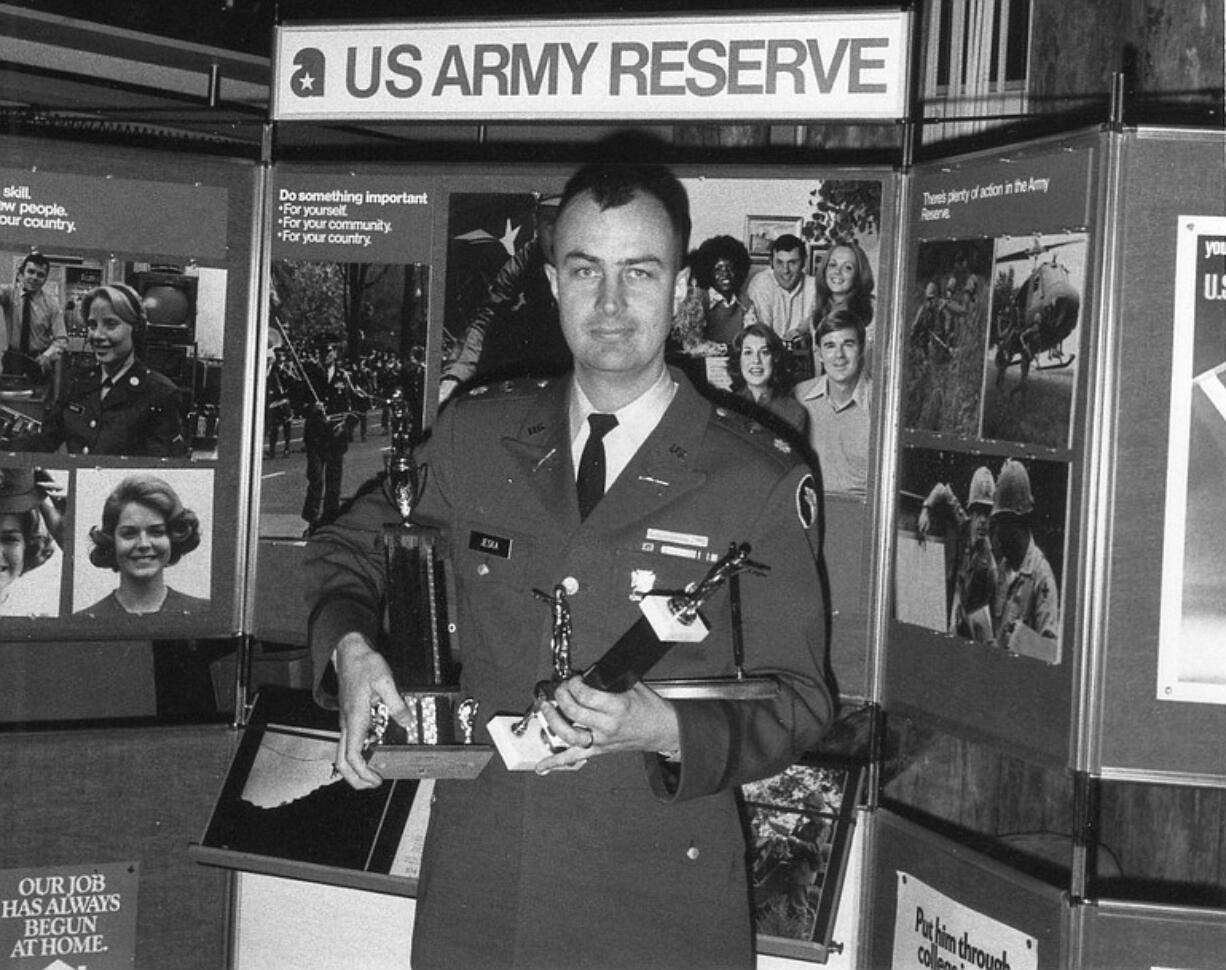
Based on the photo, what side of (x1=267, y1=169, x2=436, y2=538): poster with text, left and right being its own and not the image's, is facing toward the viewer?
front

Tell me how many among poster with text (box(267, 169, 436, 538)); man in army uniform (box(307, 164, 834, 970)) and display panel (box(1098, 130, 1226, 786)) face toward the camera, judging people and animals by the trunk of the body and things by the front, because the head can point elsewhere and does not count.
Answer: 3

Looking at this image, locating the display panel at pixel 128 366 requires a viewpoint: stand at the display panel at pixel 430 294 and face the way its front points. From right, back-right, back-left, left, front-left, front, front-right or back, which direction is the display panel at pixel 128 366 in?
right

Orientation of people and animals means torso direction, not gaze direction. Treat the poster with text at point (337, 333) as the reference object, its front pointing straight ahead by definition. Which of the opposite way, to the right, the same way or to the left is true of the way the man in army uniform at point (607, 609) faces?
the same way

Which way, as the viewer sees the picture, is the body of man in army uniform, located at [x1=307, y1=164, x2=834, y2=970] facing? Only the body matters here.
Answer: toward the camera

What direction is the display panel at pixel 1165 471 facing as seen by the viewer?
toward the camera

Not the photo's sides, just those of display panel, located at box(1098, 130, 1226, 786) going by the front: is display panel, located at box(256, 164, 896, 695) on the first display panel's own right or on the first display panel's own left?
on the first display panel's own right

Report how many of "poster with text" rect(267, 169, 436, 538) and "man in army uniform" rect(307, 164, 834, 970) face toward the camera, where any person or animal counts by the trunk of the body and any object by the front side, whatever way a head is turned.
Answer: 2

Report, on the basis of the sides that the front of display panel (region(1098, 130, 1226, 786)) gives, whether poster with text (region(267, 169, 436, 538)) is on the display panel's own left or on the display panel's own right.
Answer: on the display panel's own right

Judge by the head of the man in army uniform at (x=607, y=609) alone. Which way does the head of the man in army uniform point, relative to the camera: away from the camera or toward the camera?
toward the camera

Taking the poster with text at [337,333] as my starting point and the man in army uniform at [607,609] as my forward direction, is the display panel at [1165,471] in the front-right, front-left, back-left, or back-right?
front-left

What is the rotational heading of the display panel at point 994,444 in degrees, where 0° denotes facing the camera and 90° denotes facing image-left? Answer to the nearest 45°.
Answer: approximately 45°

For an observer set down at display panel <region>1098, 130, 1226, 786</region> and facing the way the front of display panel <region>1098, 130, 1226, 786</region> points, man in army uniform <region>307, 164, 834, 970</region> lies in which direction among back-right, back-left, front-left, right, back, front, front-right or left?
front-right

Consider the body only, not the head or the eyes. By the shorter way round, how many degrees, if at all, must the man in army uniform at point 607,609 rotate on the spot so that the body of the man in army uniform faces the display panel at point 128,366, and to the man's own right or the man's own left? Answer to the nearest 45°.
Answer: approximately 135° to the man's own right
